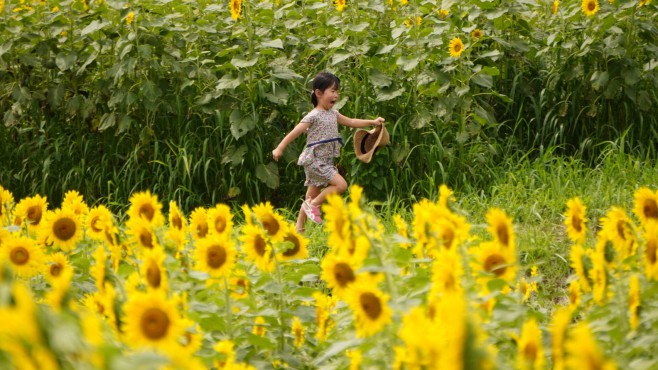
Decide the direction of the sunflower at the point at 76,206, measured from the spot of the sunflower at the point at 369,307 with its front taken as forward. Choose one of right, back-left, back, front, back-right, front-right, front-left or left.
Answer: back

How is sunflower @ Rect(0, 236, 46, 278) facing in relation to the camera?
toward the camera

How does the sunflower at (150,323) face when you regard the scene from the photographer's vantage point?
facing the viewer

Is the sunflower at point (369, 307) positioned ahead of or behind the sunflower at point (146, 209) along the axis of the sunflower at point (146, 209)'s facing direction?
ahead

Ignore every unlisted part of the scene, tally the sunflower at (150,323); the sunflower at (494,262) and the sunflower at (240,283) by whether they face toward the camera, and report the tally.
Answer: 3

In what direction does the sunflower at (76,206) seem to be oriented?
toward the camera

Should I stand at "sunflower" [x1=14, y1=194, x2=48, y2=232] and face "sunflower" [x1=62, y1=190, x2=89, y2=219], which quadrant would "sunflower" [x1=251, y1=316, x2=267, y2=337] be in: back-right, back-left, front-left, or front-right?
front-right

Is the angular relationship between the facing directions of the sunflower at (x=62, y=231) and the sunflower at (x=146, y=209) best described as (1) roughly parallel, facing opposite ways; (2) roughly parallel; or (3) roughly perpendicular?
roughly parallel

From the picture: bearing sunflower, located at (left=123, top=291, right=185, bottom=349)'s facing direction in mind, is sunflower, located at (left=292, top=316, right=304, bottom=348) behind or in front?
behind

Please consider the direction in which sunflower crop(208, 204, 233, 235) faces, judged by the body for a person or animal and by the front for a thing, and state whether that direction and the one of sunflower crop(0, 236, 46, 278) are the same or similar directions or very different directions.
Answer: same or similar directions

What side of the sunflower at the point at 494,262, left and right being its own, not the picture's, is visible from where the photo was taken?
front

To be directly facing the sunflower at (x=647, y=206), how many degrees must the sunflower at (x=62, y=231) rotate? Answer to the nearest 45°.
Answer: approximately 45° to its left

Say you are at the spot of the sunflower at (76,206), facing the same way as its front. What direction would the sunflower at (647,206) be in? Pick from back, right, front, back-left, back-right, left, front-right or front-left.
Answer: front-left
